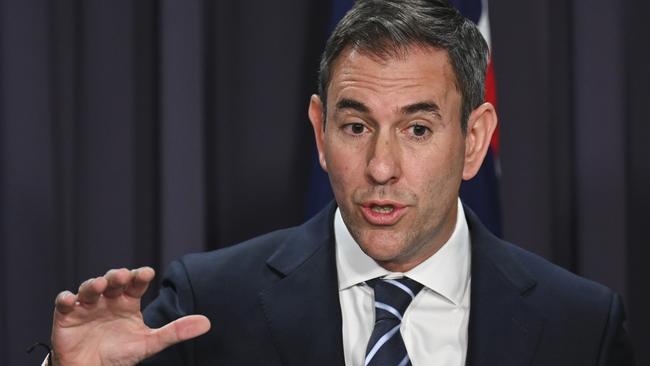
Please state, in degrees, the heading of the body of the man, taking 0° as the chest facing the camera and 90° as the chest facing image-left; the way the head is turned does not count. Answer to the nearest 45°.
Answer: approximately 0°

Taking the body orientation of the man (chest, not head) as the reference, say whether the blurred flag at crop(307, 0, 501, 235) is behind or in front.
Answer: behind
